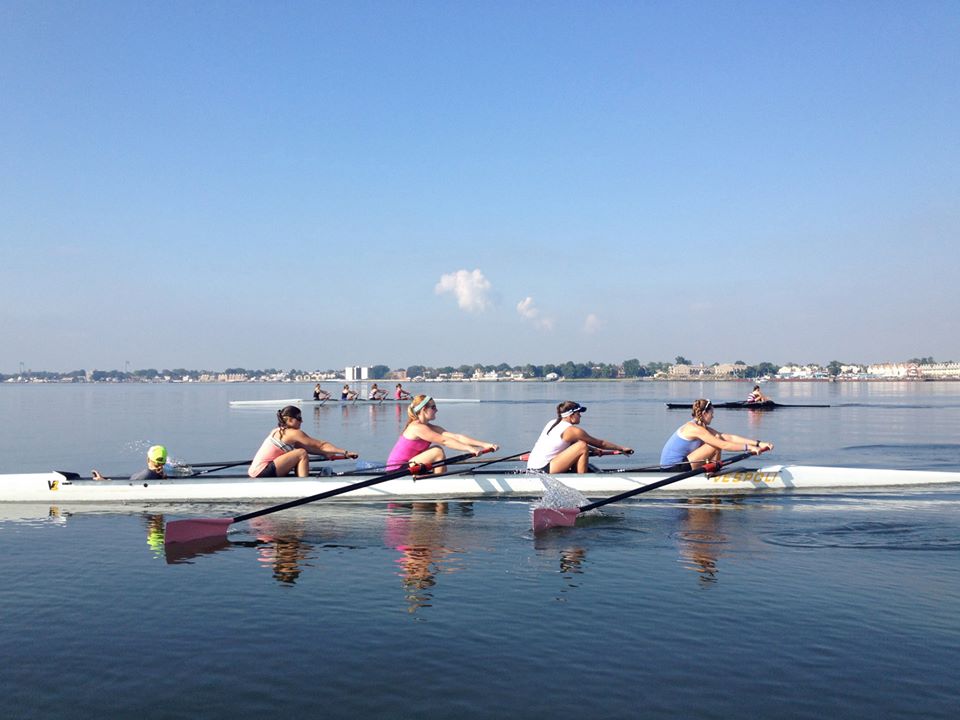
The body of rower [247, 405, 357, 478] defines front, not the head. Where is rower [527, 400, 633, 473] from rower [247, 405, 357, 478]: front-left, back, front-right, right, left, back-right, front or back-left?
front

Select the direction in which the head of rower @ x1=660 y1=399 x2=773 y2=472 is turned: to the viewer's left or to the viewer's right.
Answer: to the viewer's right

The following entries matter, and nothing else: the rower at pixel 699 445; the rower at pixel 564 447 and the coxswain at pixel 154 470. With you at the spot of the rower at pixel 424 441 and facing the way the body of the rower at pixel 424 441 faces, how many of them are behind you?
1

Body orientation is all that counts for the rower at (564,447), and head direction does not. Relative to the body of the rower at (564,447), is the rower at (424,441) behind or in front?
behind

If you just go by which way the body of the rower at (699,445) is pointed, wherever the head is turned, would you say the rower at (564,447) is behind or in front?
behind

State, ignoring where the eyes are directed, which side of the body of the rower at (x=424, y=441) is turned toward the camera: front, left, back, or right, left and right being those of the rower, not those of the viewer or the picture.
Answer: right

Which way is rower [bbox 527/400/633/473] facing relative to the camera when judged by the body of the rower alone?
to the viewer's right

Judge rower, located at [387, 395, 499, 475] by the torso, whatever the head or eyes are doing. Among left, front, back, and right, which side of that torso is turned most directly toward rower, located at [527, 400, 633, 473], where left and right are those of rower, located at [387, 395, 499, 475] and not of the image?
front

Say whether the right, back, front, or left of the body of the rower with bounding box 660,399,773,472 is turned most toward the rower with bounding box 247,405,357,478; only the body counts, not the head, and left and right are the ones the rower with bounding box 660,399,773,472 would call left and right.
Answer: back

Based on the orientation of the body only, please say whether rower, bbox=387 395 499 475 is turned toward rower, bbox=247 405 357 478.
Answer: no

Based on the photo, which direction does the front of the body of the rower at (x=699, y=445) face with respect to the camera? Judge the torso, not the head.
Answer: to the viewer's right

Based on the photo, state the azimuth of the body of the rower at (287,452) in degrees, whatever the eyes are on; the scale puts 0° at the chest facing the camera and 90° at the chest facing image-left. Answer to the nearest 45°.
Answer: approximately 270°

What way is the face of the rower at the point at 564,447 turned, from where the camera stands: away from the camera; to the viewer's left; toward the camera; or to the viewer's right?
to the viewer's right

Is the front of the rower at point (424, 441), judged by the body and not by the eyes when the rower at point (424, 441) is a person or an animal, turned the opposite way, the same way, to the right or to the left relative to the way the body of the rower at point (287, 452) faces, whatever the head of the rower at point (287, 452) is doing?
the same way

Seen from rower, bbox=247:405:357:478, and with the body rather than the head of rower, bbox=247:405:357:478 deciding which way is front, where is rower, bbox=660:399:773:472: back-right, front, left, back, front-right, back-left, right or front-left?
front

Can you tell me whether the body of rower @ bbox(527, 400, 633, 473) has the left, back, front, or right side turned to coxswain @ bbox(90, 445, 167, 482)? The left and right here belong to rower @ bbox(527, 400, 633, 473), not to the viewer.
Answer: back

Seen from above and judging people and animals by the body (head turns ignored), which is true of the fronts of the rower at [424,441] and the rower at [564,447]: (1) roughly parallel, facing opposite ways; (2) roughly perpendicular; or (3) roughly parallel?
roughly parallel

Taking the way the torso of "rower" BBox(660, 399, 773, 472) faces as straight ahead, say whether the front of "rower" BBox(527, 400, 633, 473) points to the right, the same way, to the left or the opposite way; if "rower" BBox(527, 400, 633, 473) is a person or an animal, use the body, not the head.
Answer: the same way

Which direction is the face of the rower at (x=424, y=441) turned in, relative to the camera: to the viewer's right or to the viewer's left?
to the viewer's right

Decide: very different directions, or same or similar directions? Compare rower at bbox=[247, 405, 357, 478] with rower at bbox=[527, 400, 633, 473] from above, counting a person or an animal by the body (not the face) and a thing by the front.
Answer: same or similar directions
